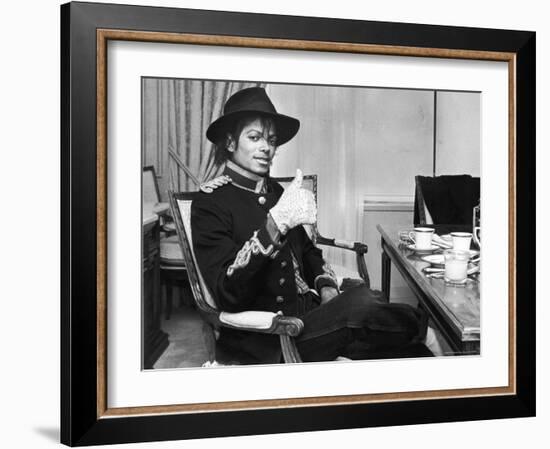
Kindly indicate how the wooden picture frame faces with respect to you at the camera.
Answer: facing the viewer and to the right of the viewer
